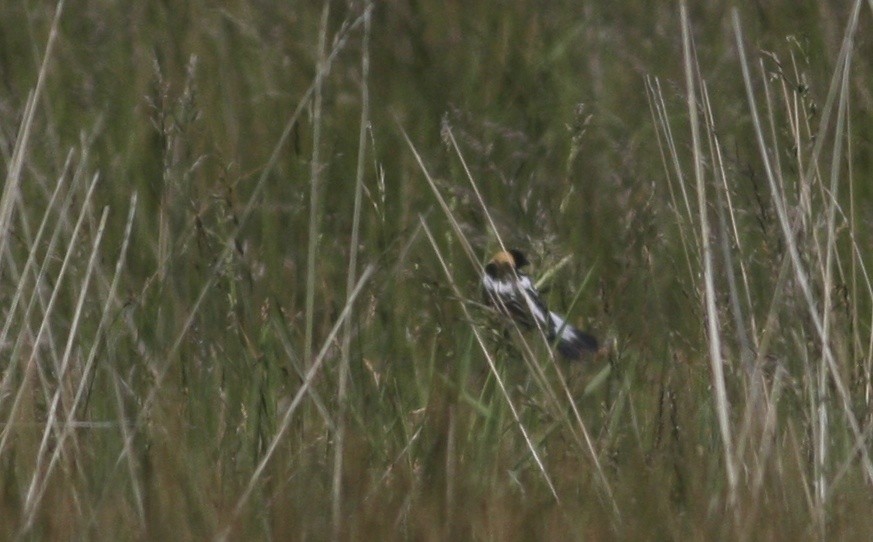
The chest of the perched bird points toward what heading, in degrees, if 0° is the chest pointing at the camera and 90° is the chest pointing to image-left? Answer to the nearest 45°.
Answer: approximately 135°
